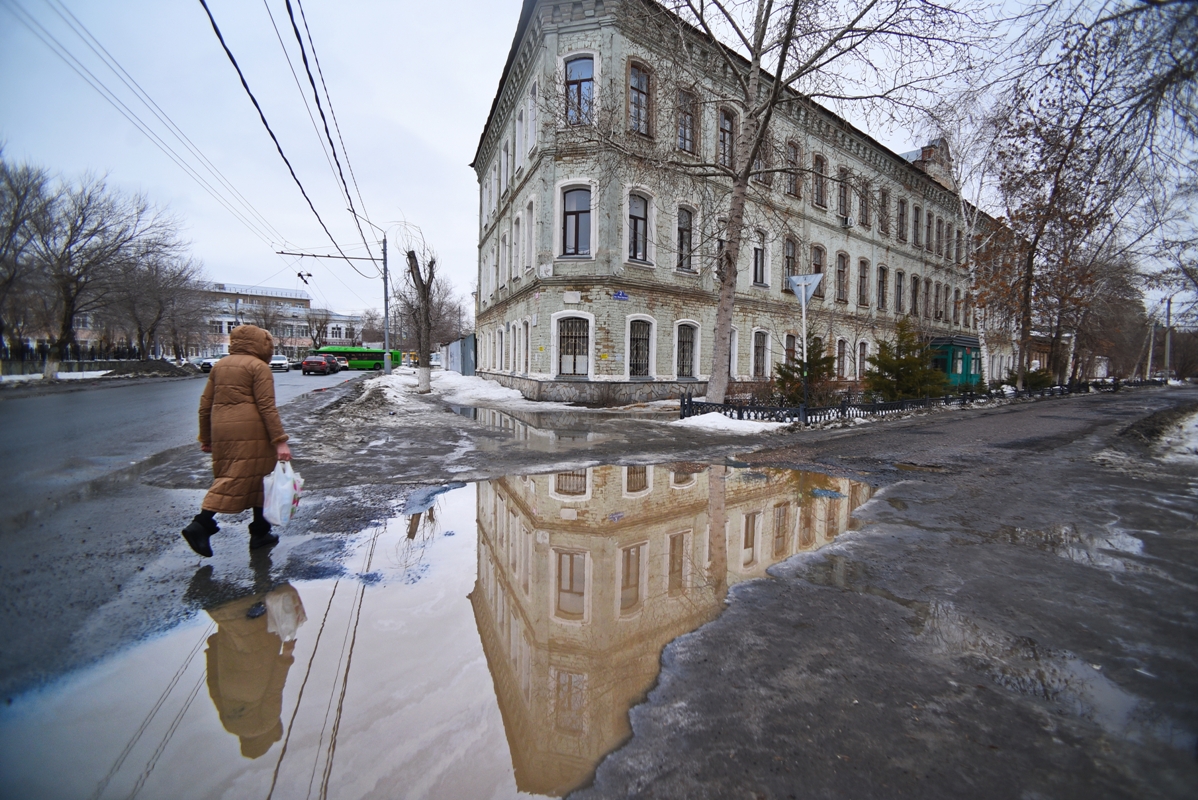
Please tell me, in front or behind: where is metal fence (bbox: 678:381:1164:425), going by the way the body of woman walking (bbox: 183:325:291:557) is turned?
in front

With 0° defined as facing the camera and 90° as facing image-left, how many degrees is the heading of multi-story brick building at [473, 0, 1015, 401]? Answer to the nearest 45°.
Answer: approximately 315°

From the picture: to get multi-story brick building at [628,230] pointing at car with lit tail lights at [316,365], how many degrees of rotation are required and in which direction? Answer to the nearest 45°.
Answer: approximately 180°

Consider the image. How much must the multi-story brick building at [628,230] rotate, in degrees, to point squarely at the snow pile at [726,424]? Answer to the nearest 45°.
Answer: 0° — it already faces it

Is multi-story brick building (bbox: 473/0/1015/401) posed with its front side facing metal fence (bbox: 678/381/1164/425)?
yes

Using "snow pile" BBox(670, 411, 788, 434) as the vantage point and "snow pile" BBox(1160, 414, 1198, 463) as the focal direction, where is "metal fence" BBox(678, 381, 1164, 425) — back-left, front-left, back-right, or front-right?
front-left

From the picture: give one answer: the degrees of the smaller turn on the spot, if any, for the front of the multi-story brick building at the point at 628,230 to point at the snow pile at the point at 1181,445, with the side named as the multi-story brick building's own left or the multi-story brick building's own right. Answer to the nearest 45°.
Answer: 0° — it already faces it
